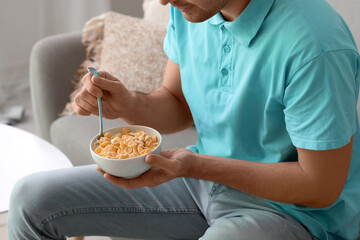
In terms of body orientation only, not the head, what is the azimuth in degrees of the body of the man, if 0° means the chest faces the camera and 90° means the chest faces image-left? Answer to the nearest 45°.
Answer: approximately 45°

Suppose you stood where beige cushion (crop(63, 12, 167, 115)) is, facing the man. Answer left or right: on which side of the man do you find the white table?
right

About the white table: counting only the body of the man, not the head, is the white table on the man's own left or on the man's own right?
on the man's own right

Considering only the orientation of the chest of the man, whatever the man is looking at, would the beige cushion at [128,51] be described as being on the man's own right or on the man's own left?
on the man's own right

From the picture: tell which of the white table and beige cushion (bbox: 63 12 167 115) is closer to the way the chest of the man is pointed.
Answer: the white table
